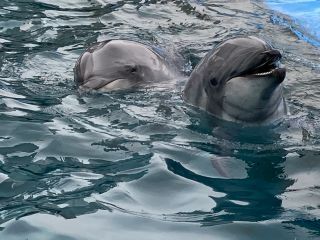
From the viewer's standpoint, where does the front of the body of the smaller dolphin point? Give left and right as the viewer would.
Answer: facing to the left of the viewer

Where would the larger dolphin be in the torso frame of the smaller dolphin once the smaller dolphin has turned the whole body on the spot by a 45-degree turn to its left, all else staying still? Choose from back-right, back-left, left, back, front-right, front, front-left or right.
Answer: left
